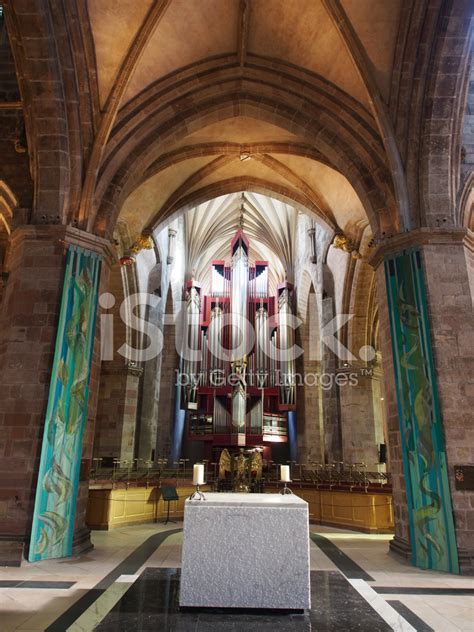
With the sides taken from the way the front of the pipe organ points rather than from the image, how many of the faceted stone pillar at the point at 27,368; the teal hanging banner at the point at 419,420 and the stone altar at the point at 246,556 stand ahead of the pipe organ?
3

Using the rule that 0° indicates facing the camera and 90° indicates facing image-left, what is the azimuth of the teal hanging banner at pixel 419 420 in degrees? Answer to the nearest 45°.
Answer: approximately 45°

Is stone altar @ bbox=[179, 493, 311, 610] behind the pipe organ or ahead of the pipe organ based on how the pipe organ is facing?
ahead

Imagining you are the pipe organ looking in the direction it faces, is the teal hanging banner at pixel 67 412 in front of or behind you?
in front

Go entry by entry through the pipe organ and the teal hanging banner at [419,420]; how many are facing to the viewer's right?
0

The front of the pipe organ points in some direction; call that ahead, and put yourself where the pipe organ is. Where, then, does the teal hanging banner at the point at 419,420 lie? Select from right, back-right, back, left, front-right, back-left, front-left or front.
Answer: front

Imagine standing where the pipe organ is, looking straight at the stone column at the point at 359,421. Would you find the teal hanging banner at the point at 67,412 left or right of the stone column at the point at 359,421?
right

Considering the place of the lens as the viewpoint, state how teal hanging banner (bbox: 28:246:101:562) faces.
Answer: facing the viewer and to the right of the viewer

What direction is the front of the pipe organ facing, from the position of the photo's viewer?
facing the viewer

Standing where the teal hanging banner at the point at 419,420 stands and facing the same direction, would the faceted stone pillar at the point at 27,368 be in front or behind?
in front

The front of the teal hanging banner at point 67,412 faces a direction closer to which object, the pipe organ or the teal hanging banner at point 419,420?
the teal hanging banner

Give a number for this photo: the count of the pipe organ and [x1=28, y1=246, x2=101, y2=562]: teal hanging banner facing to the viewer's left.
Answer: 0

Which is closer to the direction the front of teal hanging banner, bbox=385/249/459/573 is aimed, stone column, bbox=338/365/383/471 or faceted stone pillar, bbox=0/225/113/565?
the faceted stone pillar

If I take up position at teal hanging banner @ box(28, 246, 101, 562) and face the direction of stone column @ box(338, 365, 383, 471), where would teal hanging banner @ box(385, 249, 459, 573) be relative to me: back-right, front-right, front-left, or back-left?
front-right

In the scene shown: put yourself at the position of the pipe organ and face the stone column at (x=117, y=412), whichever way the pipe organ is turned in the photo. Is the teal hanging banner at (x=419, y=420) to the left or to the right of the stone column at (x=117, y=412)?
left

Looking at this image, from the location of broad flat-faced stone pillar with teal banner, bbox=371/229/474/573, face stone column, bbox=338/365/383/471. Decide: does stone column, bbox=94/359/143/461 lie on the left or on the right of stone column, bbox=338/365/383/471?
left

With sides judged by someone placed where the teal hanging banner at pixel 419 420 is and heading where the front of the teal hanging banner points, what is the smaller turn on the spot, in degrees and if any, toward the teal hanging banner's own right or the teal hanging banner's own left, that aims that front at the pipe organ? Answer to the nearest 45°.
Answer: approximately 90° to the teal hanging banner's own right

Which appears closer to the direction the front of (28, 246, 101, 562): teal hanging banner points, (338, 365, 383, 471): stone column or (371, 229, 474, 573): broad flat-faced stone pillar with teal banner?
the broad flat-faced stone pillar with teal banner
